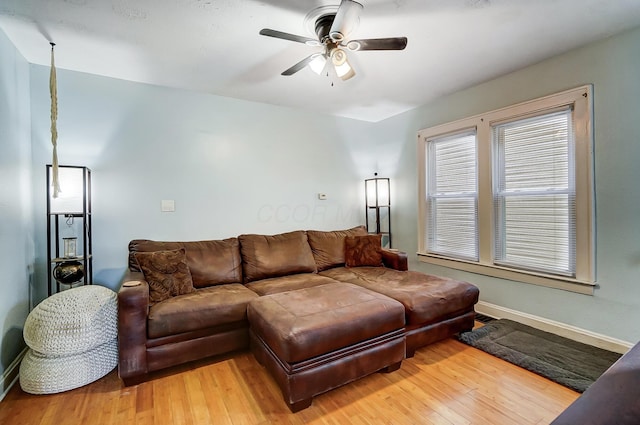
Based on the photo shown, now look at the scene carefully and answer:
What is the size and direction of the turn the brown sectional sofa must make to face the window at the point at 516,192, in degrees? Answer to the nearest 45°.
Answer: approximately 45° to its left

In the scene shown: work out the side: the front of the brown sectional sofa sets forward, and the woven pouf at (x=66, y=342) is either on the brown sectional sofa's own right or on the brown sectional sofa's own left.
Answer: on the brown sectional sofa's own right

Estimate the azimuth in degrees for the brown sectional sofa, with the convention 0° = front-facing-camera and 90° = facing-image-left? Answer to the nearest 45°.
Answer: approximately 315°

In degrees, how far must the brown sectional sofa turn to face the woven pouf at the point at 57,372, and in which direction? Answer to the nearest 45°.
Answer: approximately 135° to its right
